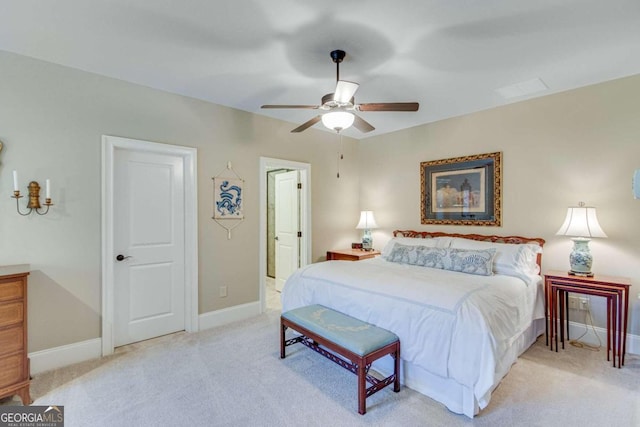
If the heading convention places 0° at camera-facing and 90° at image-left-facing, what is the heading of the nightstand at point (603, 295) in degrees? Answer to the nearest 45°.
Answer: approximately 0°

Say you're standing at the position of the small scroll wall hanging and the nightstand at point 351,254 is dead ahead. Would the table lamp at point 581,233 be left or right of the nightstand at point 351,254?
right

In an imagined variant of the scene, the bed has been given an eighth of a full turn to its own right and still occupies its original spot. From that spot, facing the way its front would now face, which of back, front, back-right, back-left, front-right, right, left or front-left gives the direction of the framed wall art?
right

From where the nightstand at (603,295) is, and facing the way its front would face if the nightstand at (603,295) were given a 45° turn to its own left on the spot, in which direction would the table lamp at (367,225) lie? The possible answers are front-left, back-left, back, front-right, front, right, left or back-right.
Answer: back-right

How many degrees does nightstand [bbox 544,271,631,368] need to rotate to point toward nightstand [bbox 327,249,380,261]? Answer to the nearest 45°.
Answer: approximately 90° to its right

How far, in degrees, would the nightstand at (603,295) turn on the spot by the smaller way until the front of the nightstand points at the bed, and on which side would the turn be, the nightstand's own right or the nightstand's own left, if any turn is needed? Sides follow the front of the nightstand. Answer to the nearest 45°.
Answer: approximately 45° to the nightstand's own right

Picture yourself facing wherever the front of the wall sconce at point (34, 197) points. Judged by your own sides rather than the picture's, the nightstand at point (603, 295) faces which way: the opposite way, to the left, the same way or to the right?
to the right

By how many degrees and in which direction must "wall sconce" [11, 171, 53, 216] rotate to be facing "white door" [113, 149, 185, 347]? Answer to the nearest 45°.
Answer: approximately 90° to its left

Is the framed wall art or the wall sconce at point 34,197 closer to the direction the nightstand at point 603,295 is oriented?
the wall sconce

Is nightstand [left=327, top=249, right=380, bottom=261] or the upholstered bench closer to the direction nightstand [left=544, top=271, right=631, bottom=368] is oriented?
the upholstered bench

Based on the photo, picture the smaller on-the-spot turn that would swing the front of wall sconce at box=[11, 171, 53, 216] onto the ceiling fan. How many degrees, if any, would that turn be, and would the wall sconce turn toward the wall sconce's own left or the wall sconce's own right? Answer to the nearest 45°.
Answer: approximately 45° to the wall sconce's own left
